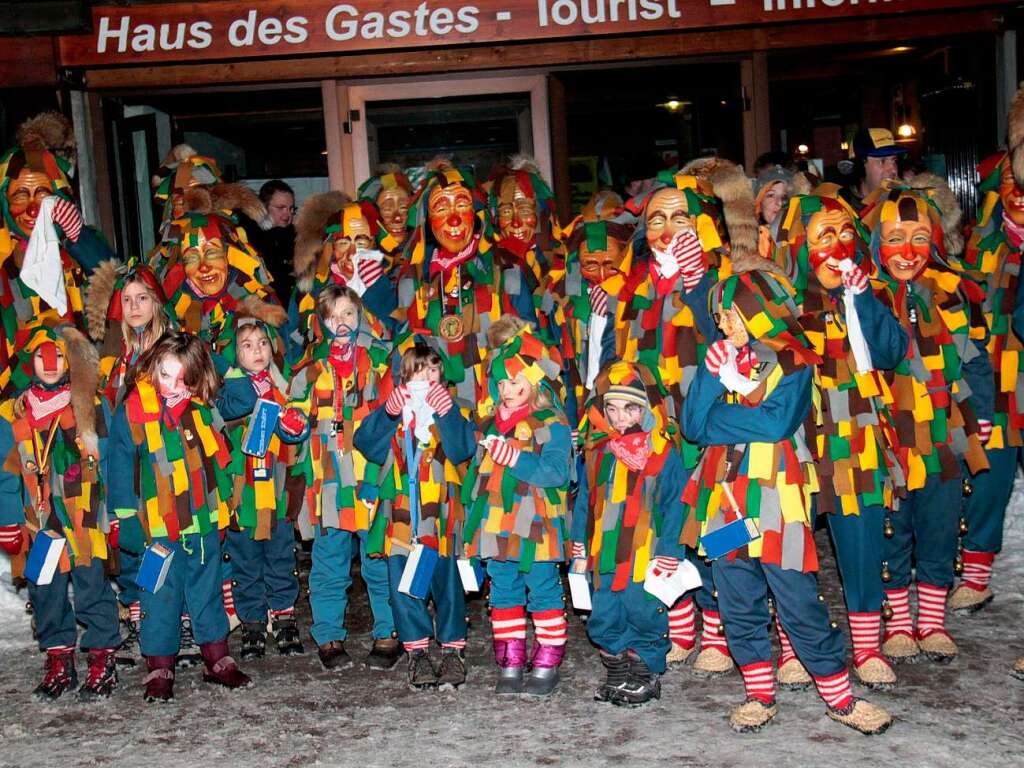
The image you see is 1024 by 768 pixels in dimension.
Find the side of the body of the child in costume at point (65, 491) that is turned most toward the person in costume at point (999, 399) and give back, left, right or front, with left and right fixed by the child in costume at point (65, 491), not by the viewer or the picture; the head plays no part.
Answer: left

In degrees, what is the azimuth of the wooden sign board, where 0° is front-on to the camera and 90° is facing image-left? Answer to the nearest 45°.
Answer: approximately 0°

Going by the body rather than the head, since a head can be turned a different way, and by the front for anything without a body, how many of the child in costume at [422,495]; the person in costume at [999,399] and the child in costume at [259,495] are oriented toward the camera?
3

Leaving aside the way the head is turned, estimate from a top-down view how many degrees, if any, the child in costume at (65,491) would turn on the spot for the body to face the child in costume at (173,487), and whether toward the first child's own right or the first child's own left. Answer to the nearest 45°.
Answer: approximately 45° to the first child's own left
